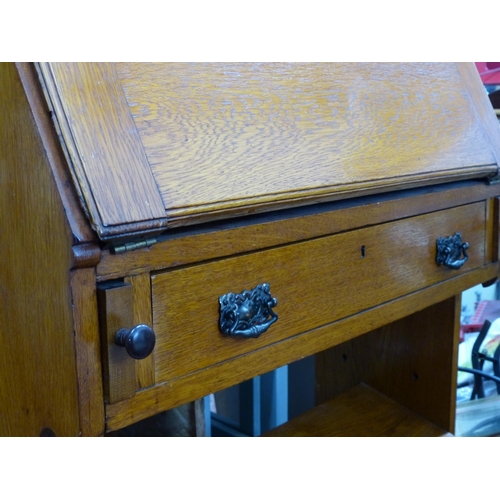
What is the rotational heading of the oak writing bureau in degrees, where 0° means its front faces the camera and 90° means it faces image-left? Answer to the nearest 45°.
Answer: approximately 315°
